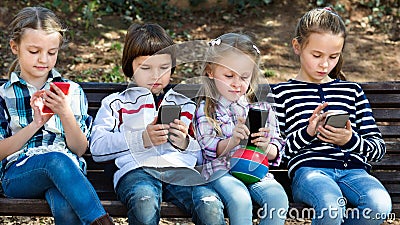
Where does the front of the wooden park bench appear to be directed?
toward the camera
